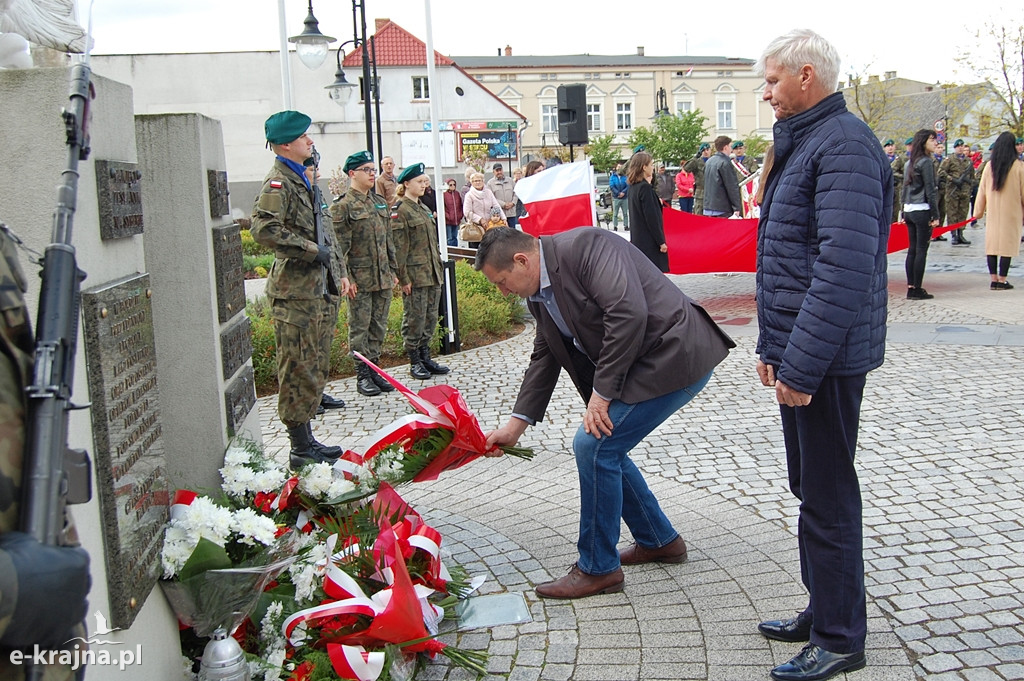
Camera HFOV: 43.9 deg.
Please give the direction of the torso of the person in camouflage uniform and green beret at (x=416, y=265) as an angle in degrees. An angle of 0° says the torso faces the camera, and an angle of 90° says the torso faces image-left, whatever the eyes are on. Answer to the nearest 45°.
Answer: approximately 315°

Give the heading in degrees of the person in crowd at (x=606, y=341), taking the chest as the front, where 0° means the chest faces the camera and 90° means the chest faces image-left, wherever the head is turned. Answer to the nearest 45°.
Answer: approximately 90°

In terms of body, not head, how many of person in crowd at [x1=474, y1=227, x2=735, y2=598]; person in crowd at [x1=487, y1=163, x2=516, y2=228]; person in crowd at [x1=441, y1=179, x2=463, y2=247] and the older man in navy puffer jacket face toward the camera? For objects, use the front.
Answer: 2

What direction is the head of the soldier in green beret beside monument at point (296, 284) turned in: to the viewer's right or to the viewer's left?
to the viewer's right

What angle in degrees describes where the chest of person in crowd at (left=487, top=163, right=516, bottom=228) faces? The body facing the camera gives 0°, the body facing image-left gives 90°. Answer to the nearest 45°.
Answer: approximately 0°

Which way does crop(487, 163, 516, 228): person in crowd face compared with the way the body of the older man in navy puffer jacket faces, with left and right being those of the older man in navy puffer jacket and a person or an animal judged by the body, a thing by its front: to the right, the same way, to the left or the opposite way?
to the left

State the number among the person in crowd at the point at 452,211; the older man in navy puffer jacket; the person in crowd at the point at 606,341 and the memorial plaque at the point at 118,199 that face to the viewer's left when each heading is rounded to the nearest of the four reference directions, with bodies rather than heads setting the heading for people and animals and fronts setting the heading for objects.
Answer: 2

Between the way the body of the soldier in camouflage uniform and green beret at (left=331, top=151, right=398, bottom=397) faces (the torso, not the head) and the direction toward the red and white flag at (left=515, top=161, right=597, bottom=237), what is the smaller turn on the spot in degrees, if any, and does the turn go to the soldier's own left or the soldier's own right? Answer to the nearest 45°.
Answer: approximately 90° to the soldier's own left

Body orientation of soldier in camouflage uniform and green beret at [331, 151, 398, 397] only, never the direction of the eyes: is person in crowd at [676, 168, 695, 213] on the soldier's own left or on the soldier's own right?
on the soldier's own left

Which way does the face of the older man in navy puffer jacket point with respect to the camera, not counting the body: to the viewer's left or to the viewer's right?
to the viewer's left

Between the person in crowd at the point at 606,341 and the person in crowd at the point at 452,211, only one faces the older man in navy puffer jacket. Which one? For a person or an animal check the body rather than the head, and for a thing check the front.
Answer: the person in crowd at the point at 452,211
